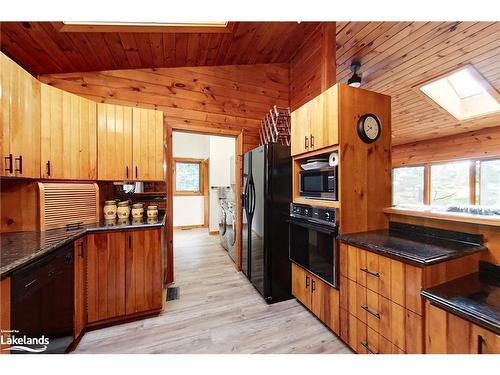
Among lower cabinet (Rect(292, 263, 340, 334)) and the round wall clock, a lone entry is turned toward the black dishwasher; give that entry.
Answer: the lower cabinet

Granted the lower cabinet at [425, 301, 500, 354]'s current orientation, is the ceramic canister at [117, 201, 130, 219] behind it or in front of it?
in front

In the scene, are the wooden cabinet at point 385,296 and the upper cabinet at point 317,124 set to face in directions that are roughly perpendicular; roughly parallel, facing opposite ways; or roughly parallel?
roughly parallel

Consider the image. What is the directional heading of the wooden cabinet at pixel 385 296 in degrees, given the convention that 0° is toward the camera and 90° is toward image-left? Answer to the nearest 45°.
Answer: approximately 45°

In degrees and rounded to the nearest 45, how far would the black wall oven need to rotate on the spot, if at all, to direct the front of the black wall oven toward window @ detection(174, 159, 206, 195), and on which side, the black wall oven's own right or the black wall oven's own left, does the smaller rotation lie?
approximately 90° to the black wall oven's own right

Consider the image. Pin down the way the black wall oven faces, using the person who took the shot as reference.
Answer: facing the viewer and to the left of the viewer

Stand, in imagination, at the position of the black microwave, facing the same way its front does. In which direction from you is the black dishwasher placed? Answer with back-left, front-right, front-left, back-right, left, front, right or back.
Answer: front

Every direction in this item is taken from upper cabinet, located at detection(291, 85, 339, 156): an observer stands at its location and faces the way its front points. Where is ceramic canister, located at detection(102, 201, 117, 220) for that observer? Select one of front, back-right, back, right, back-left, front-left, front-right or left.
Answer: front-right

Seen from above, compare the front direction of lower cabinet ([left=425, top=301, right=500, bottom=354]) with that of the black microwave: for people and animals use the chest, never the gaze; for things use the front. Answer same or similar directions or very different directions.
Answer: same or similar directions

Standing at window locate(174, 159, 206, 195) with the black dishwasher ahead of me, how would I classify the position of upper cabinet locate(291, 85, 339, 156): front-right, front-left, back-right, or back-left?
front-left

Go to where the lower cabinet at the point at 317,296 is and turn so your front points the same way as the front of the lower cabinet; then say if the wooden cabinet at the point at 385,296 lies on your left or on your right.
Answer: on your left
